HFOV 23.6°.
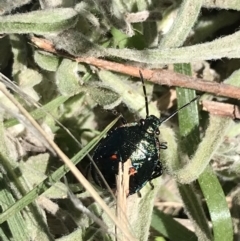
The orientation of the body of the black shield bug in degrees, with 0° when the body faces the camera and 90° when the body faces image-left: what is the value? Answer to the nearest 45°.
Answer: approximately 225°
